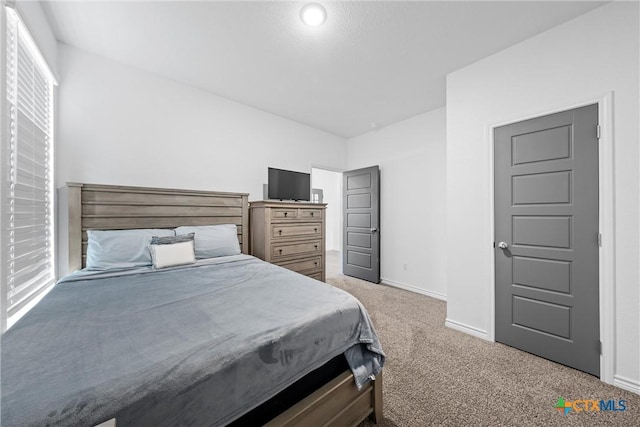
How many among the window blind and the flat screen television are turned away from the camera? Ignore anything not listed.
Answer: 0

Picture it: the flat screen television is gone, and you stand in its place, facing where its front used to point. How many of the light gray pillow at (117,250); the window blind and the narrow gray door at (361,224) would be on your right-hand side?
2

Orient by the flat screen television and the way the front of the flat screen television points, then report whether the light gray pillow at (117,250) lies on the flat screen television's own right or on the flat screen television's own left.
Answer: on the flat screen television's own right

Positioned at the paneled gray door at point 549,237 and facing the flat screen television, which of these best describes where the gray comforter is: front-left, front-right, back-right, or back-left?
front-left

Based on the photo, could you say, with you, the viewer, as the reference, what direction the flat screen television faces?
facing the viewer and to the right of the viewer

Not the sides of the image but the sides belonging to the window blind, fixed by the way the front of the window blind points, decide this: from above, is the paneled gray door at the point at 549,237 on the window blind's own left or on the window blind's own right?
on the window blind's own right

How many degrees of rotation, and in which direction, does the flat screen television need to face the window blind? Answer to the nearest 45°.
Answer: approximately 90° to its right

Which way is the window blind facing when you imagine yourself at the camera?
facing to the right of the viewer

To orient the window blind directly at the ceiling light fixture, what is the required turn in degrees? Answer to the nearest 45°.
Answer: approximately 45° to its right

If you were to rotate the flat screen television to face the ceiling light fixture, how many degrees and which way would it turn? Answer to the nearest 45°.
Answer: approximately 45° to its right

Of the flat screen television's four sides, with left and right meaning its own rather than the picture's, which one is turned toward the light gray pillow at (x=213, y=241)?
right

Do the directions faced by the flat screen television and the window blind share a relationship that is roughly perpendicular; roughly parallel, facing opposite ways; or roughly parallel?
roughly perpendicular

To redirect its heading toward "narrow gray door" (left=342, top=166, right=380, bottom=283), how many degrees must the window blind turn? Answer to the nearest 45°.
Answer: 0° — it already faces it
